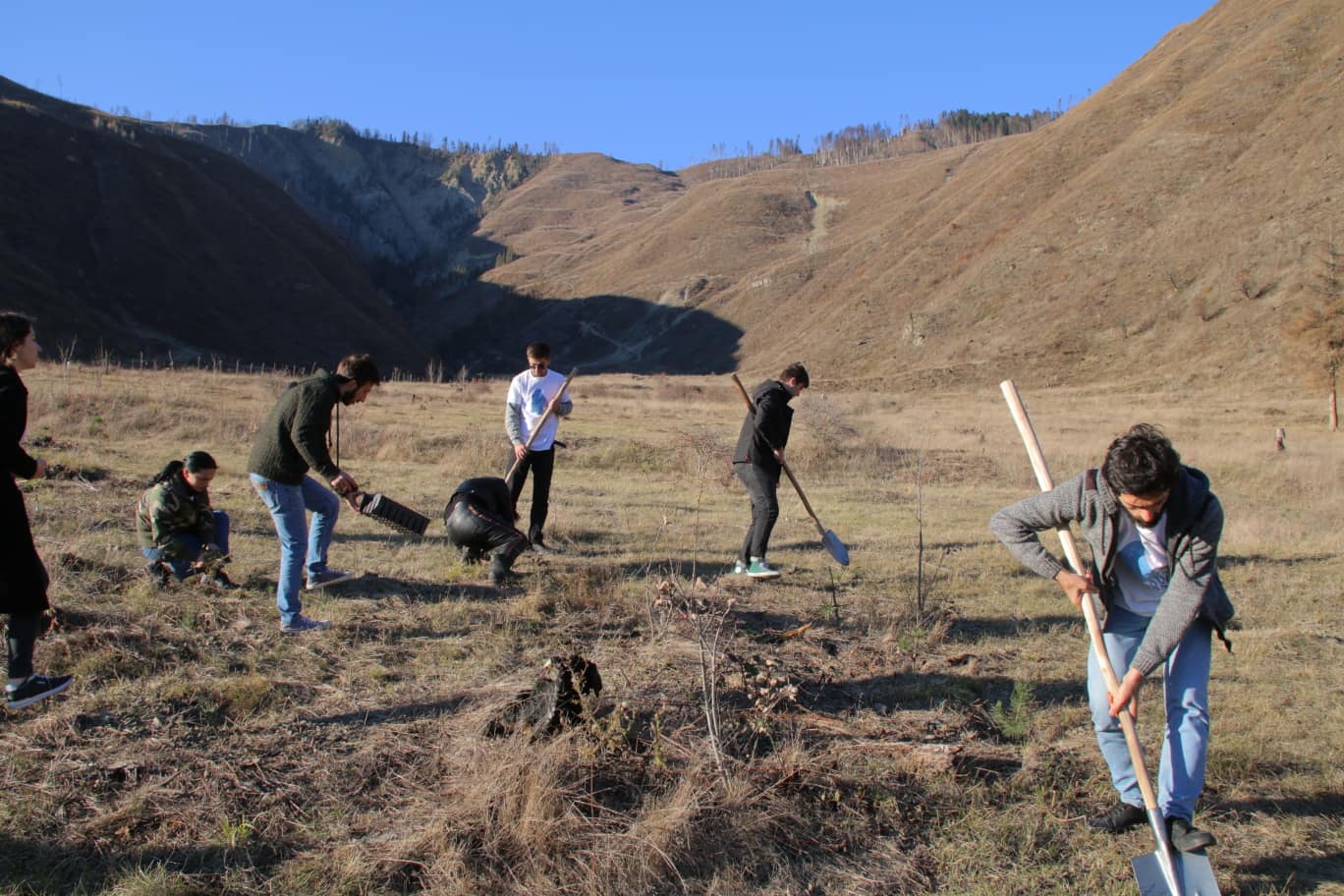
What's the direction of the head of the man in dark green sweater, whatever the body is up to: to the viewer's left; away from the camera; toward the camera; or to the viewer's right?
to the viewer's right

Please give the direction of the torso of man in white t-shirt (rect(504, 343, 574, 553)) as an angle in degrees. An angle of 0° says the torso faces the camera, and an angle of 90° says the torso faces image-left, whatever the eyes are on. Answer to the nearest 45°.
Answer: approximately 0°

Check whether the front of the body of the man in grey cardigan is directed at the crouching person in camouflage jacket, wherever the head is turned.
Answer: no

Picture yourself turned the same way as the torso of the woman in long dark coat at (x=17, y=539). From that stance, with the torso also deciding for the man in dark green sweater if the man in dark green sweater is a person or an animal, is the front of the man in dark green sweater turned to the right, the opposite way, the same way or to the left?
the same way

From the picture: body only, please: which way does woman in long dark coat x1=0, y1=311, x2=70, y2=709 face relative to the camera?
to the viewer's right

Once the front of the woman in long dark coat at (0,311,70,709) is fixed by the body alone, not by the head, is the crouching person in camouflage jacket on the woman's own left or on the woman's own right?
on the woman's own left

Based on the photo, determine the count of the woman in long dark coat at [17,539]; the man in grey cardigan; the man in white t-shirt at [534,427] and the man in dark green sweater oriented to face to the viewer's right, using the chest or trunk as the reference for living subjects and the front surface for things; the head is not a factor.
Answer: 2

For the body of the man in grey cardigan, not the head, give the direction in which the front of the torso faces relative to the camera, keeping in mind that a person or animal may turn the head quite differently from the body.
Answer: toward the camera

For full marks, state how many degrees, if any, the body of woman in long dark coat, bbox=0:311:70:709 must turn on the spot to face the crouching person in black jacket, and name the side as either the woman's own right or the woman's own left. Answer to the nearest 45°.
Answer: approximately 45° to the woman's own left

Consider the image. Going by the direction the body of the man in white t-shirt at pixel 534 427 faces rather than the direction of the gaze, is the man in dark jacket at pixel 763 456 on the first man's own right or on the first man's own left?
on the first man's own left

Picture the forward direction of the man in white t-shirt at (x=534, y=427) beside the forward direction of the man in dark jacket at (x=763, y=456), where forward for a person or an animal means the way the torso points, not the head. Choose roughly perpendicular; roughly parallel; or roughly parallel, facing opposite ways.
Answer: roughly perpendicular

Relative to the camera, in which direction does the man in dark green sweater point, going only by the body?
to the viewer's right

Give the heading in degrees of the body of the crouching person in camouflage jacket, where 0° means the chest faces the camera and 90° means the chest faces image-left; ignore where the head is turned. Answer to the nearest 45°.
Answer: approximately 315°

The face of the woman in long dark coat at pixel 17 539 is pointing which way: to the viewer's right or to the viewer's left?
to the viewer's right

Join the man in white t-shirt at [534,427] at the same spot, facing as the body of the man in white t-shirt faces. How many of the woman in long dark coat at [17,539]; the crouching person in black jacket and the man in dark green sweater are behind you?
0

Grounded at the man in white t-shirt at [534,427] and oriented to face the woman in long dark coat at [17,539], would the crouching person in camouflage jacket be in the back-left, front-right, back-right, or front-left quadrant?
front-right

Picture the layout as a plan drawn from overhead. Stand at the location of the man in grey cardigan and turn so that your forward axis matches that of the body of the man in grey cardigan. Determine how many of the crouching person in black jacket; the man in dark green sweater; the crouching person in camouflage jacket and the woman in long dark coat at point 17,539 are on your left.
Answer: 0

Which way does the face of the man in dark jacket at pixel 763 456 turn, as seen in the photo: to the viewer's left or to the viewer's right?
to the viewer's right

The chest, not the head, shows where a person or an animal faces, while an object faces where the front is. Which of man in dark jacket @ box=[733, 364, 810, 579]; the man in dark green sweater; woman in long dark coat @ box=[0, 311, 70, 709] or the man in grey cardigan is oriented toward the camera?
the man in grey cardigan

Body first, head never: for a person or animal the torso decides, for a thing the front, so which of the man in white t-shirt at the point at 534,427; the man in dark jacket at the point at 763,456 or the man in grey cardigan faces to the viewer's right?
the man in dark jacket
